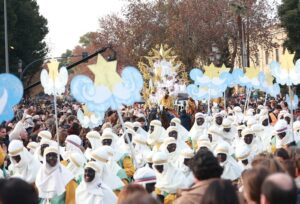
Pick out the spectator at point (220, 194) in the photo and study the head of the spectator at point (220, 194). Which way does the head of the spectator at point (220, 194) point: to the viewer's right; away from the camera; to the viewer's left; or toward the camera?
away from the camera

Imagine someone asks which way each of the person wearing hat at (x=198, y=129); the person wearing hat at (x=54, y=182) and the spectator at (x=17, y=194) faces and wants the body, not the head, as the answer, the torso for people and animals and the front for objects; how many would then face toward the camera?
2

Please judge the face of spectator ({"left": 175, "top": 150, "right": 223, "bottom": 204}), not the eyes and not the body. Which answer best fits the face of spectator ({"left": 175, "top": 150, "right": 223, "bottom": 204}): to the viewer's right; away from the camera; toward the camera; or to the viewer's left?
away from the camera

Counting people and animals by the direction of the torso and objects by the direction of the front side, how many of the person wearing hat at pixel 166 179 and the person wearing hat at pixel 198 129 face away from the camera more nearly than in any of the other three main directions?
0

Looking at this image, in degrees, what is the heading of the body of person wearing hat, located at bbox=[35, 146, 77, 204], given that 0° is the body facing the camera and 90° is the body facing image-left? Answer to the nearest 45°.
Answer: approximately 0°

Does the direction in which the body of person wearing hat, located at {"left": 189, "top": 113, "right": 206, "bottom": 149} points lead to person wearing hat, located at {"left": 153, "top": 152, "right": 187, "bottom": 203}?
yes

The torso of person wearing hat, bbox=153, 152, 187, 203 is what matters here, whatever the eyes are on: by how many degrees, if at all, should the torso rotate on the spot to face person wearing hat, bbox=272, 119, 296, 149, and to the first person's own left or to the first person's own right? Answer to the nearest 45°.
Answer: approximately 180°

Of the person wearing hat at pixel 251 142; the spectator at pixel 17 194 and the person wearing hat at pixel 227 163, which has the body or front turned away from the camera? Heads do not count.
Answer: the spectator

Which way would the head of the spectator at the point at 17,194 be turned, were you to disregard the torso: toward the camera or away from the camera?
away from the camera
